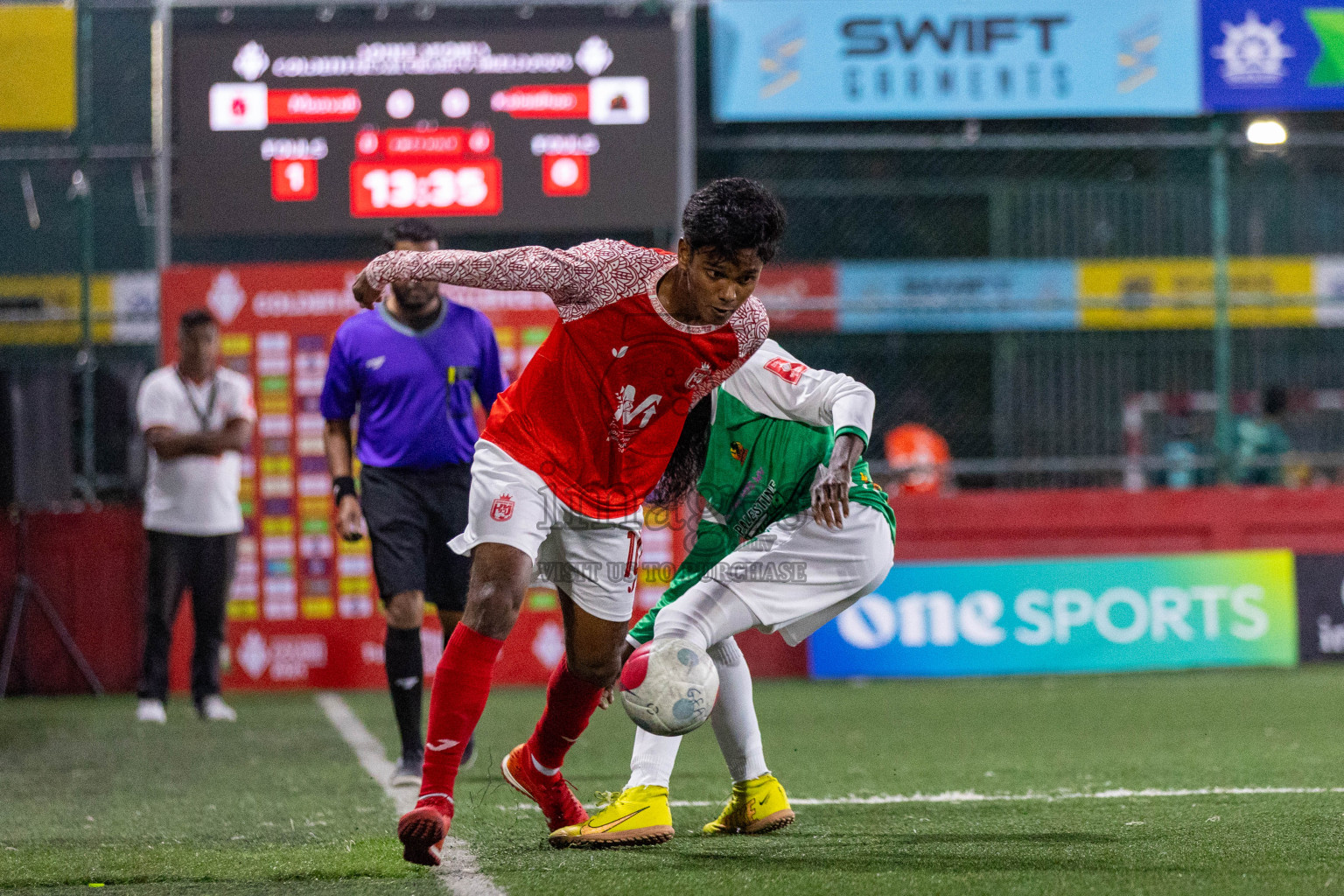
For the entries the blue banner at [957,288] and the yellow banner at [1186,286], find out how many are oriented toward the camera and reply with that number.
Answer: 2

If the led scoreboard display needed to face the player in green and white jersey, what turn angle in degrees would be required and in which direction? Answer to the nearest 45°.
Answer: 0° — it already faces them

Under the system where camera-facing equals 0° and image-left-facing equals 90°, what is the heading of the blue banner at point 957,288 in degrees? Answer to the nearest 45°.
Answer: approximately 0°
